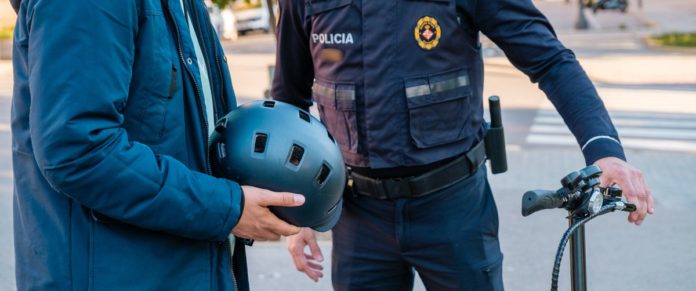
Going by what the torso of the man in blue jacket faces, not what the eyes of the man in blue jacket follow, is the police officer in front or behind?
in front

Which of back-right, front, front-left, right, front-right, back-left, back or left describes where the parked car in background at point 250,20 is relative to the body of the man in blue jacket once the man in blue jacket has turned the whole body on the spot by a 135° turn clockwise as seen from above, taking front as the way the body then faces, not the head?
back-right

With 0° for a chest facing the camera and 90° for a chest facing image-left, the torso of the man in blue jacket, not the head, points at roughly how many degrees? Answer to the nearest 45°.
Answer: approximately 270°
